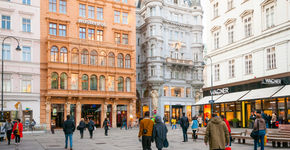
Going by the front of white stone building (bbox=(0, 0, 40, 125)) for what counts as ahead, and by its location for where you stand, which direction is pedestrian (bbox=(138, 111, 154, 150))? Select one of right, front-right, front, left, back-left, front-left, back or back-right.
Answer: front

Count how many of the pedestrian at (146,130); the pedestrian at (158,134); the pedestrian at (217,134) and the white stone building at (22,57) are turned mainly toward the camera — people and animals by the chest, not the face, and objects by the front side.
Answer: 1

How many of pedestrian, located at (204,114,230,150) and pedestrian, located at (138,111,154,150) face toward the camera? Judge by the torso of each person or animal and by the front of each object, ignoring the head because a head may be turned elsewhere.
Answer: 0

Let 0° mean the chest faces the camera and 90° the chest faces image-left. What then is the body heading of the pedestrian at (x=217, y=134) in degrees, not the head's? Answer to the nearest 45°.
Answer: approximately 180°

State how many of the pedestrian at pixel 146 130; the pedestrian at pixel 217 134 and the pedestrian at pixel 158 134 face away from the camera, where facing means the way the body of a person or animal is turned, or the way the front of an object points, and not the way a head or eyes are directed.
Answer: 3

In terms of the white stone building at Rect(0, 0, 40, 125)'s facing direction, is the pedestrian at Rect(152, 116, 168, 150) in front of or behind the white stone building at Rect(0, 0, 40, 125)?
in front

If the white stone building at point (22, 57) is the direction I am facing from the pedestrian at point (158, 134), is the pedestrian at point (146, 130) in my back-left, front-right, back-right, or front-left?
front-left

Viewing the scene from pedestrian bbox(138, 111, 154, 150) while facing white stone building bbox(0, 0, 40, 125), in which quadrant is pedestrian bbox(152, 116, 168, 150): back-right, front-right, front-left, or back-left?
back-right

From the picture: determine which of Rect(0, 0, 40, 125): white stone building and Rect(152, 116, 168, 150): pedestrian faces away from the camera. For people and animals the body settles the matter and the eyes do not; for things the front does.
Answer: the pedestrian

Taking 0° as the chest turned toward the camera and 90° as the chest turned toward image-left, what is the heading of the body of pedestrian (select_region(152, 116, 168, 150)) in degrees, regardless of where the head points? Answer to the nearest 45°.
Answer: approximately 180°

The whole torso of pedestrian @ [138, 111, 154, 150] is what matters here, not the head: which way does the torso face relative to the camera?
away from the camera

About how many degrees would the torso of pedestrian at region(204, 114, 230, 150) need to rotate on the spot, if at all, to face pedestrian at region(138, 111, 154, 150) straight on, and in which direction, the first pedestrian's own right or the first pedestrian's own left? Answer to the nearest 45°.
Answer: approximately 45° to the first pedestrian's own left

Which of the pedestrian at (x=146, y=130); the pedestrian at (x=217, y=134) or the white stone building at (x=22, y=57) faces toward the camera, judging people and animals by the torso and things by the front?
the white stone building

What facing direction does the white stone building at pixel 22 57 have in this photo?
toward the camera

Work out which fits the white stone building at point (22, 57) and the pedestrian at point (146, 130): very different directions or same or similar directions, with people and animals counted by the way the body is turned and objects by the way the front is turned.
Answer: very different directions
